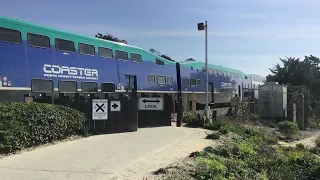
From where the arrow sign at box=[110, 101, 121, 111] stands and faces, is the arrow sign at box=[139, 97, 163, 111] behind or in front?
behind

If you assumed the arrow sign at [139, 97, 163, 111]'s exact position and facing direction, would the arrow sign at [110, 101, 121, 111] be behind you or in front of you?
in front

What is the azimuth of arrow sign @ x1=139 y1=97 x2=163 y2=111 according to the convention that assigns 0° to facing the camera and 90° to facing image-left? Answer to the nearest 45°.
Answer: approximately 0°

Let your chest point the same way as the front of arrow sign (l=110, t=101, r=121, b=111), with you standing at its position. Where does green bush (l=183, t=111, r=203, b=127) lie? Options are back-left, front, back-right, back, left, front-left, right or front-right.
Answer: back-left

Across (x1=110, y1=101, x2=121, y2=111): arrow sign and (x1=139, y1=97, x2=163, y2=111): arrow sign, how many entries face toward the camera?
2

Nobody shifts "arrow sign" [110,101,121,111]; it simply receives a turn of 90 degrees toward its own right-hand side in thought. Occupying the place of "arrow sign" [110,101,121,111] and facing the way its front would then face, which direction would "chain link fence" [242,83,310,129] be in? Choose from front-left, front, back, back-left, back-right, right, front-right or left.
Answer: back-right
